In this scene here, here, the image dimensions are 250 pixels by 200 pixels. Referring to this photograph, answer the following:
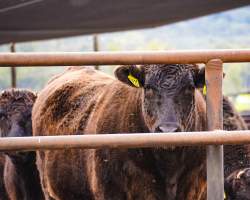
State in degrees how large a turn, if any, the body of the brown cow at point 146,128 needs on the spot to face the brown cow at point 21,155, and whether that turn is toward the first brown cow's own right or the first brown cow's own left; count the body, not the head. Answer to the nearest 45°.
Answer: approximately 180°

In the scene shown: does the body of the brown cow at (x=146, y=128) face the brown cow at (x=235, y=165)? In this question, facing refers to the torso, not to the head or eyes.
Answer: no

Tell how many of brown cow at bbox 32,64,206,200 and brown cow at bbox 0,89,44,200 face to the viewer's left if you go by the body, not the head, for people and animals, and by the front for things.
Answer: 0

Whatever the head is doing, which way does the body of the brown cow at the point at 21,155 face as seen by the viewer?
toward the camera

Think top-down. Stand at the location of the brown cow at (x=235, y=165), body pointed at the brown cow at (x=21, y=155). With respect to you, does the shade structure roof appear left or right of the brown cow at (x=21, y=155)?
right
